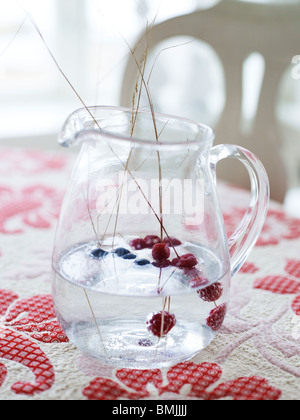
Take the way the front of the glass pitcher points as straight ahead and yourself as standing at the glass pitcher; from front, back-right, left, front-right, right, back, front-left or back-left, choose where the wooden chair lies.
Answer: right

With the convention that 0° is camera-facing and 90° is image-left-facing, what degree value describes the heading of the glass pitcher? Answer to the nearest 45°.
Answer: approximately 90°
